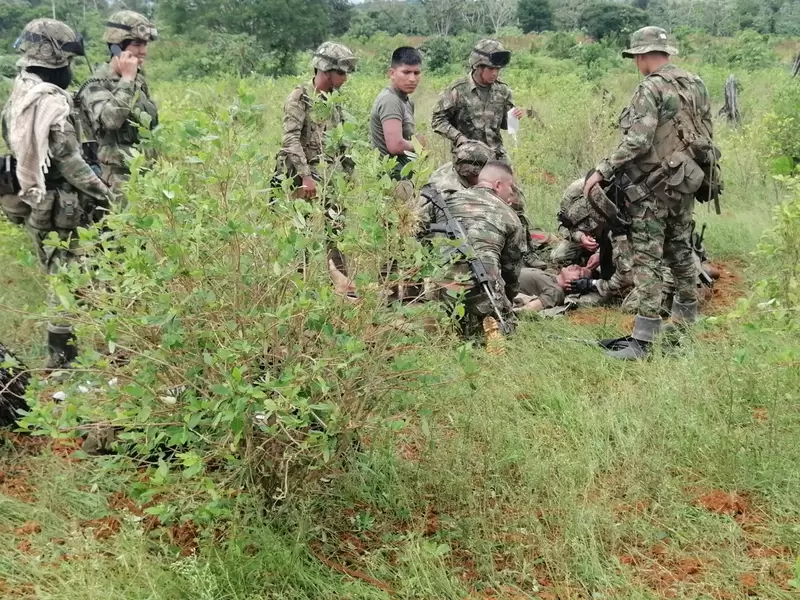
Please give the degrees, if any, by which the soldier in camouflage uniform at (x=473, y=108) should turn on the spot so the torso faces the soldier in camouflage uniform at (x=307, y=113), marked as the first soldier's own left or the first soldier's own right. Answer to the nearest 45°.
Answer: approximately 90° to the first soldier's own right

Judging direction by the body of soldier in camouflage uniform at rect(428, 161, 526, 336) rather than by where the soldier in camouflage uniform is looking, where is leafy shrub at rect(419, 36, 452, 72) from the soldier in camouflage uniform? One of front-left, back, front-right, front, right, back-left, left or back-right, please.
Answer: front-left

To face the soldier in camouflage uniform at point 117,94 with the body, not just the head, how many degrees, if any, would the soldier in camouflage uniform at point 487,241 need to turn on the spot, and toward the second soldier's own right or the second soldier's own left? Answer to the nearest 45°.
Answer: approximately 135° to the second soldier's own left

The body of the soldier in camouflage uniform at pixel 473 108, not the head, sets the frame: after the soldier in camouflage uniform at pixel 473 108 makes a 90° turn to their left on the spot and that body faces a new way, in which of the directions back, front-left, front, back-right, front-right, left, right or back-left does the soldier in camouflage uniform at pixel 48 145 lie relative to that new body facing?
back

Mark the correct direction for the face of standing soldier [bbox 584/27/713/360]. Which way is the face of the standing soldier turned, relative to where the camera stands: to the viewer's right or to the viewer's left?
to the viewer's left

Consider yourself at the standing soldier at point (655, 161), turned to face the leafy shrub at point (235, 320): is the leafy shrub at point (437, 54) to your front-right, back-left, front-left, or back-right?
back-right

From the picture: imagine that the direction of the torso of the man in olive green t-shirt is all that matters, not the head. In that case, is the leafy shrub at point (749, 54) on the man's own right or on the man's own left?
on the man's own left

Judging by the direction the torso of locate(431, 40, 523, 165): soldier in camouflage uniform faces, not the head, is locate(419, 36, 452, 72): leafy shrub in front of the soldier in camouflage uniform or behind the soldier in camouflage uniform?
behind

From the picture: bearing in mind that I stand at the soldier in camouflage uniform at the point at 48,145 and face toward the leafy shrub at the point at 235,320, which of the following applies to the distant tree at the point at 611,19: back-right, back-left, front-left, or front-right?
back-left

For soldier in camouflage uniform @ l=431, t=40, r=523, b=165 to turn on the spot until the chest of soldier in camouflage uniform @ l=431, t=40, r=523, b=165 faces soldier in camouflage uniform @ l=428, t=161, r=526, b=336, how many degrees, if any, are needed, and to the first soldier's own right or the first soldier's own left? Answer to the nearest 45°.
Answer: approximately 45° to the first soldier's own right

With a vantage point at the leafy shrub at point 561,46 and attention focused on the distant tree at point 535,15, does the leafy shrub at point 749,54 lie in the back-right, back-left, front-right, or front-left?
back-right

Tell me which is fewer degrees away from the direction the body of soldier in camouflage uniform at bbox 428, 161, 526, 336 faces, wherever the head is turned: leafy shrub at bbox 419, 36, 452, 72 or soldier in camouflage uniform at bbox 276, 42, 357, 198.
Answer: the leafy shrub
